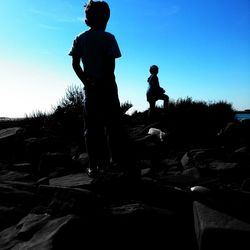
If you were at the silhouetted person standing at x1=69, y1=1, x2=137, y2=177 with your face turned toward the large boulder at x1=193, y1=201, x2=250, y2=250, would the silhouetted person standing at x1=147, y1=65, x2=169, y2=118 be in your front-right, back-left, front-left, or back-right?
back-left

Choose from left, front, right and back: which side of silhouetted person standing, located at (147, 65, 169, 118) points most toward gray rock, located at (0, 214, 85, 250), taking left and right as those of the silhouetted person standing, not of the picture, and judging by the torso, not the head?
right

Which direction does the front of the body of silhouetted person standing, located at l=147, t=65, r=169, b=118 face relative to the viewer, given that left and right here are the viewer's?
facing to the right of the viewer

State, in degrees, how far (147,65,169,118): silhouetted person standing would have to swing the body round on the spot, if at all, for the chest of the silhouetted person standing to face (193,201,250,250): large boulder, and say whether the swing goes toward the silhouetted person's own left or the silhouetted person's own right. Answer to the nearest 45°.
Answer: approximately 90° to the silhouetted person's own right

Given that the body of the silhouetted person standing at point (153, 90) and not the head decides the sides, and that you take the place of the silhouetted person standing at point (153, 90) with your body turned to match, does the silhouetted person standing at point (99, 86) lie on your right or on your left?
on your right
